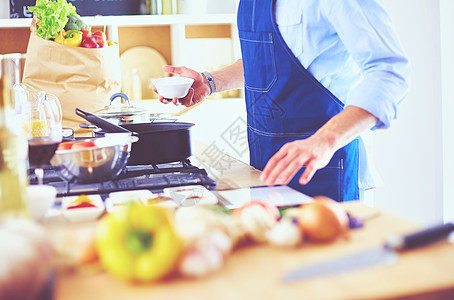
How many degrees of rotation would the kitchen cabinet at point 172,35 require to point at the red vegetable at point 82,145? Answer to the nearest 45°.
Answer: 0° — it already faces it

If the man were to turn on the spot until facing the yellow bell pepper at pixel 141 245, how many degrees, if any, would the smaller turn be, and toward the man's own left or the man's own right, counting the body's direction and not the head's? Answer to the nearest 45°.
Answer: approximately 45° to the man's own left

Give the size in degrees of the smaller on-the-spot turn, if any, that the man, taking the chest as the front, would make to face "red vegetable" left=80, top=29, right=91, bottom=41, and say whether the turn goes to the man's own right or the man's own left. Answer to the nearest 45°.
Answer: approximately 90° to the man's own right

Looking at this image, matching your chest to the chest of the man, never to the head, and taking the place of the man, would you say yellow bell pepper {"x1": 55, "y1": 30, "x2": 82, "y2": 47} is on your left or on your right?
on your right

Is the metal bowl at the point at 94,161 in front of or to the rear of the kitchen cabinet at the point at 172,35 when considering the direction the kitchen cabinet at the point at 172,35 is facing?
in front

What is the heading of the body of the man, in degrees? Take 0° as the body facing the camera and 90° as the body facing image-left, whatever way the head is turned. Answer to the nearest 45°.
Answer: approximately 45°

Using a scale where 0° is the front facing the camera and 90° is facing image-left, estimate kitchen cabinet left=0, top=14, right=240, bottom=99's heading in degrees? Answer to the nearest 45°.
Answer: approximately 0°

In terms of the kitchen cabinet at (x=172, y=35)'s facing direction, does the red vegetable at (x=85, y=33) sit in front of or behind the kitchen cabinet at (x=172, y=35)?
in front
